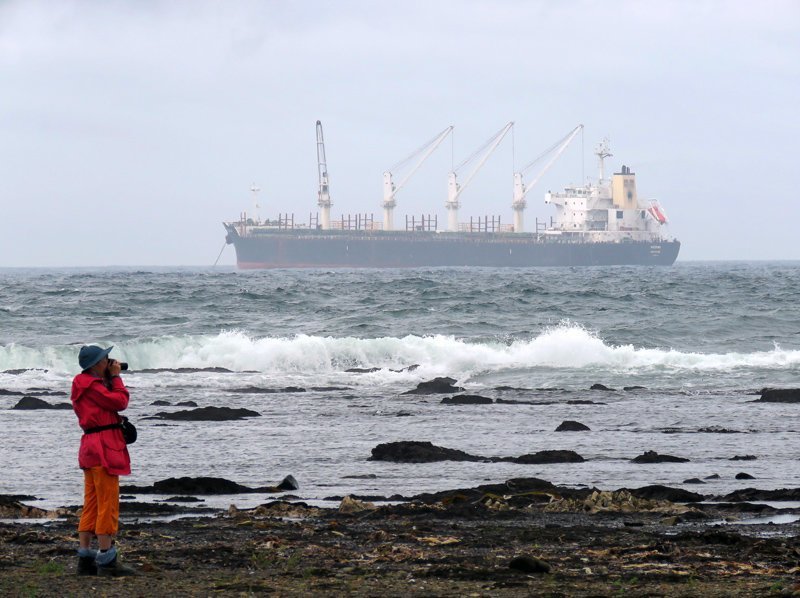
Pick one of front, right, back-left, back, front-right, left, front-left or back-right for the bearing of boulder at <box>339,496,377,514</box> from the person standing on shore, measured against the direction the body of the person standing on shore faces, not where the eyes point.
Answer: front-left

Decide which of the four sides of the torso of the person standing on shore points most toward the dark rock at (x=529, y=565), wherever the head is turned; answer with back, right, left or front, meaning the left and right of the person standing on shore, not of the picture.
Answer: front

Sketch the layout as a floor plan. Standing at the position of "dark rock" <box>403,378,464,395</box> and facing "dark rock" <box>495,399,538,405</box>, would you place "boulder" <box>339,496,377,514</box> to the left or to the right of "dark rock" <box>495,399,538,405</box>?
right

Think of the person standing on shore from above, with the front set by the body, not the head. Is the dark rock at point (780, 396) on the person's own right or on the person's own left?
on the person's own left

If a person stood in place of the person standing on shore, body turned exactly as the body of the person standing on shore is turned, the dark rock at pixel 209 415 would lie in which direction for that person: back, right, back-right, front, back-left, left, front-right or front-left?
left

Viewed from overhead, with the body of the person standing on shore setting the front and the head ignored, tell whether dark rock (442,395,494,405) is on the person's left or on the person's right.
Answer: on the person's left

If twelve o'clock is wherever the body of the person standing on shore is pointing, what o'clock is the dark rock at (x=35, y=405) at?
The dark rock is roughly at 9 o'clock from the person standing on shore.

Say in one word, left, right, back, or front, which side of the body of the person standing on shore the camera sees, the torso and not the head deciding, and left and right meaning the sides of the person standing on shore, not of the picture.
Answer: right

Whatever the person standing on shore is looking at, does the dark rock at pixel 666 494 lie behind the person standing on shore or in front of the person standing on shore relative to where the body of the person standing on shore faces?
in front

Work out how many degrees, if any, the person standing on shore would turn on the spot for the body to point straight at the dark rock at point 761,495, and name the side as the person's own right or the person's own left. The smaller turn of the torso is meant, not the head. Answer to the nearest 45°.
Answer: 0° — they already face it

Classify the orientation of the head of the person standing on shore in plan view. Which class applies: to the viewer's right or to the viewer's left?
to the viewer's right

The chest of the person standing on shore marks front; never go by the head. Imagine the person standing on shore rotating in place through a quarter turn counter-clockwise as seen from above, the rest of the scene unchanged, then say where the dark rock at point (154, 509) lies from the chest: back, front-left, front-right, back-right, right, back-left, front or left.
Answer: front
